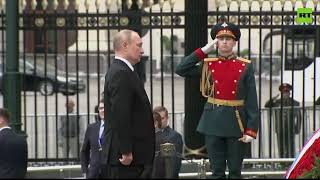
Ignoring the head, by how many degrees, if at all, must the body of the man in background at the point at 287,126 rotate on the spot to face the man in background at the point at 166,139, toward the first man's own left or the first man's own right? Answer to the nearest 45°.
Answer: approximately 45° to the first man's own right

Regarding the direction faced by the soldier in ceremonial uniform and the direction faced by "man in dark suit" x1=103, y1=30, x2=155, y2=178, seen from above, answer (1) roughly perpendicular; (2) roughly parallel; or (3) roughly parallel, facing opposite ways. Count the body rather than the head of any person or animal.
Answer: roughly perpendicular

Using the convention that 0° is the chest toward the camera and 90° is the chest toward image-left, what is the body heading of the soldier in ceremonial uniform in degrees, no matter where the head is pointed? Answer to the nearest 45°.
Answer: approximately 0°

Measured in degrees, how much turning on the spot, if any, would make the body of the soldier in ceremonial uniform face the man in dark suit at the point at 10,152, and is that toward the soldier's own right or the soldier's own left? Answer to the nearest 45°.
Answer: approximately 90° to the soldier's own right

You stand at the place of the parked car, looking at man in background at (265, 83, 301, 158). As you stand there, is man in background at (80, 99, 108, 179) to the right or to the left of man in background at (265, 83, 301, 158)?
right

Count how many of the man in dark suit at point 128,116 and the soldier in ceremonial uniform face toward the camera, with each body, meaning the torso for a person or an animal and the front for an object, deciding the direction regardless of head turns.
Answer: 1

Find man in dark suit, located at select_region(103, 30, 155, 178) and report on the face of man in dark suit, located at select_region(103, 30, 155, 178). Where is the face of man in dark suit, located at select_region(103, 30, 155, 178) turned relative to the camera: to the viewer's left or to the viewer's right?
to the viewer's right

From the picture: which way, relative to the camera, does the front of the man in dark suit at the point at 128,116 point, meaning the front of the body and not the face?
to the viewer's right
